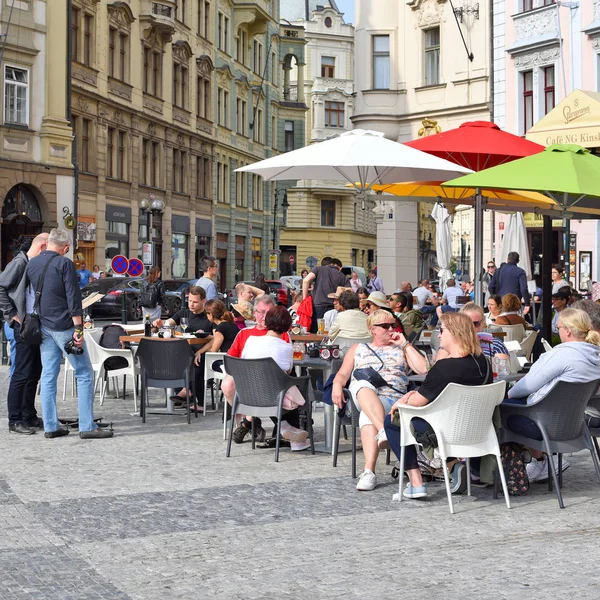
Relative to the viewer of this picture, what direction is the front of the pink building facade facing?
facing the viewer and to the left of the viewer

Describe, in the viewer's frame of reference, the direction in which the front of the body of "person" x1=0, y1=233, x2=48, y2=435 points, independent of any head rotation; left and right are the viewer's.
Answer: facing to the right of the viewer

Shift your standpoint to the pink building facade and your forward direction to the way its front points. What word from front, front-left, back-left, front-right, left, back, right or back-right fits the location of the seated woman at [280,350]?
front-left

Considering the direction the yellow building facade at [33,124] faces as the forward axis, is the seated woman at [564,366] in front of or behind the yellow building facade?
in front

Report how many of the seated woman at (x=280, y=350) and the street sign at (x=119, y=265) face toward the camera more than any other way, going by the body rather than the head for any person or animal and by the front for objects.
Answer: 1

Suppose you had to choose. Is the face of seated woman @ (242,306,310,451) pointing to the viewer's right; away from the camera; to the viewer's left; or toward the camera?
away from the camera

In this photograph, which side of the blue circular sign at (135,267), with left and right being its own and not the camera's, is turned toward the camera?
front

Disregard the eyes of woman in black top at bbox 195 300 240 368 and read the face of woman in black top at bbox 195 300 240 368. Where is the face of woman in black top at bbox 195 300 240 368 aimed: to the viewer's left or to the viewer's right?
to the viewer's left

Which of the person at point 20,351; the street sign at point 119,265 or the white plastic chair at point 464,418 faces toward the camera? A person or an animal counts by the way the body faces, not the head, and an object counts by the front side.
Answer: the street sign

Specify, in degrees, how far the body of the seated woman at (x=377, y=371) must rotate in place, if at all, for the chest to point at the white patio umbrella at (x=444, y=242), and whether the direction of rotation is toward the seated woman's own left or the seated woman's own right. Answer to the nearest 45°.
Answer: approximately 180°

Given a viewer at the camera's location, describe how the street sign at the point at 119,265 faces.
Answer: facing the viewer

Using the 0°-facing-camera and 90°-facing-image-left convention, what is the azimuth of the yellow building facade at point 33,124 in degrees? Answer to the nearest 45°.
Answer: approximately 315°
